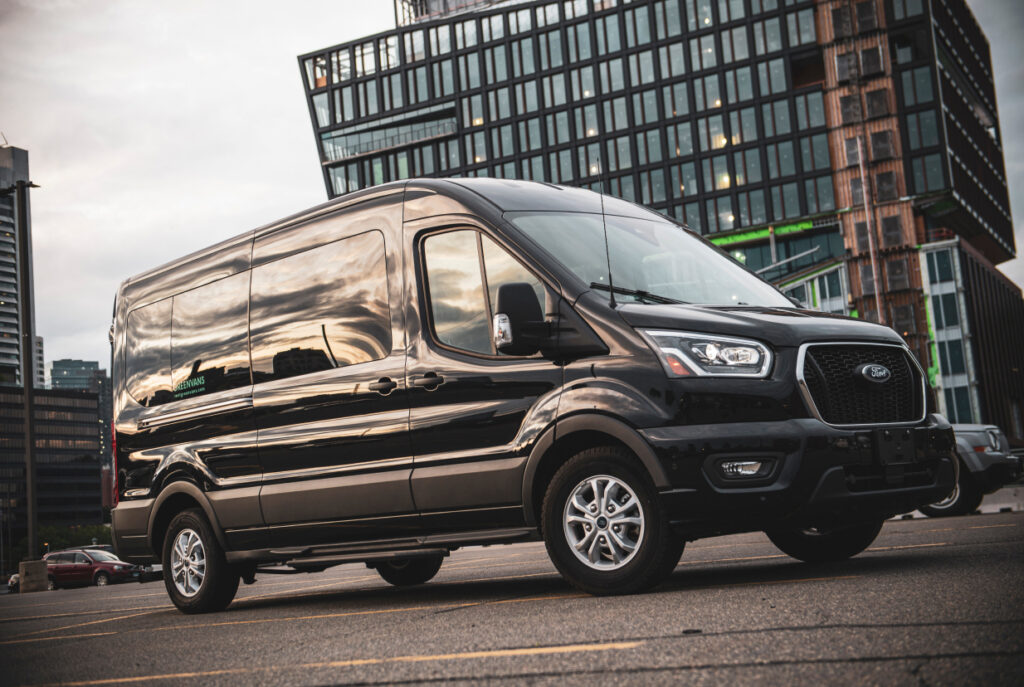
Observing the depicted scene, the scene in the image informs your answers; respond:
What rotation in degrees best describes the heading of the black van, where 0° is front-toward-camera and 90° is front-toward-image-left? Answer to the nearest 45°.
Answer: approximately 315°

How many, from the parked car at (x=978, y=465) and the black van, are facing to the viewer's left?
0

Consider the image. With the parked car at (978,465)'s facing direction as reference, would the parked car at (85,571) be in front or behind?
behind

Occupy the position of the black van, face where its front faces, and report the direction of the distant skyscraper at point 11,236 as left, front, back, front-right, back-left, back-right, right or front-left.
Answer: back

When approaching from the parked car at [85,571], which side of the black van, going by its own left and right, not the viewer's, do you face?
back

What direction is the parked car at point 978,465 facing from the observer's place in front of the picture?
facing the viewer and to the right of the viewer

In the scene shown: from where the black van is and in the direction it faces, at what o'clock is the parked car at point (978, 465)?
The parked car is roughly at 9 o'clock from the black van.

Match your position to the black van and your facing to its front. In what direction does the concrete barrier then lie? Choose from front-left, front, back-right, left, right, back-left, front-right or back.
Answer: back
